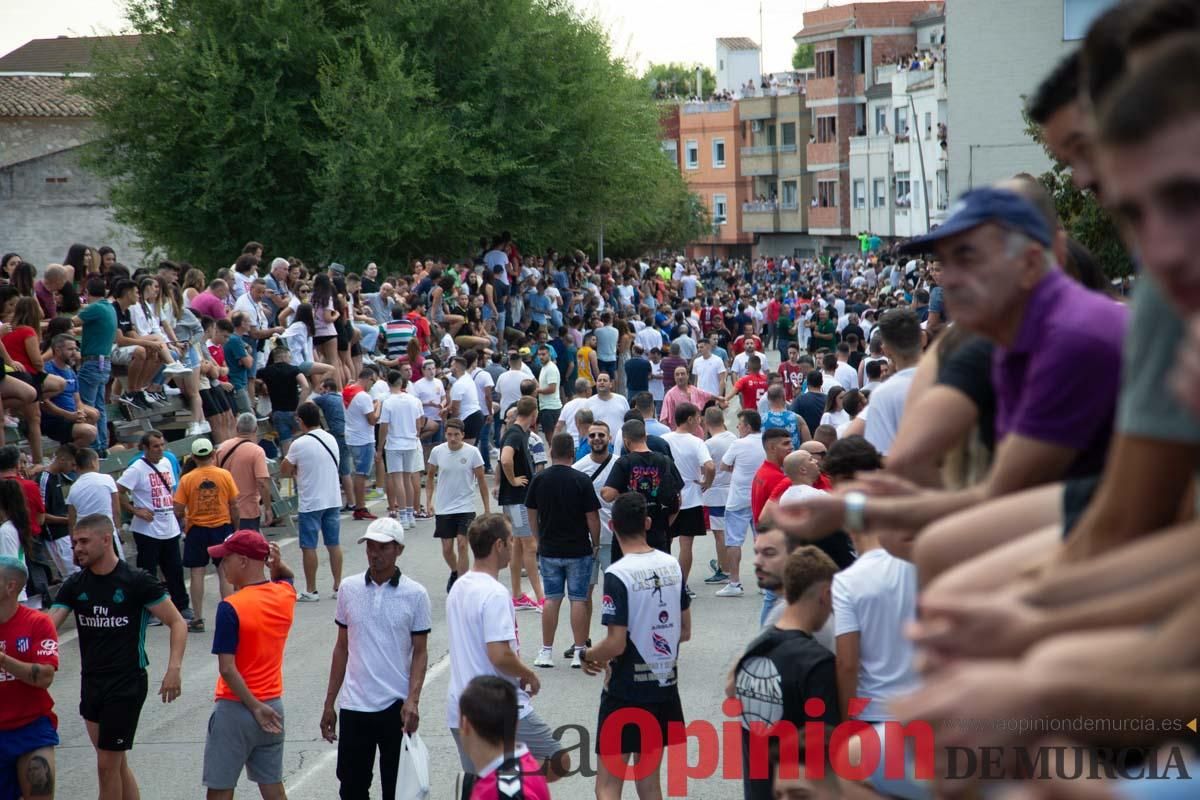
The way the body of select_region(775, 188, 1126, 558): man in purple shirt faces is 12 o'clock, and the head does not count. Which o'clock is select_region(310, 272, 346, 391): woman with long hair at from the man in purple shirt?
The woman with long hair is roughly at 2 o'clock from the man in purple shirt.

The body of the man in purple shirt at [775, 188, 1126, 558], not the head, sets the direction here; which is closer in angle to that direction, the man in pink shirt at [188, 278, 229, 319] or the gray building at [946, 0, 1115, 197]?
the man in pink shirt

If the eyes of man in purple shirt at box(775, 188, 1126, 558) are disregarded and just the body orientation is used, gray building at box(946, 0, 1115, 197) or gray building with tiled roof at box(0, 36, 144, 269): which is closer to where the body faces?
the gray building with tiled roof

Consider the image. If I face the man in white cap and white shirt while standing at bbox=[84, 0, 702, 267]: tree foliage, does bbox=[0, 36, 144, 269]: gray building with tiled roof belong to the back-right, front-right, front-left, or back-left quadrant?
back-right

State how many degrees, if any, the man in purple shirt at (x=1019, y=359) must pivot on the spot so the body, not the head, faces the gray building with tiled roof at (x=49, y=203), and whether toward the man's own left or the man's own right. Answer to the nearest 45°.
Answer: approximately 45° to the man's own right

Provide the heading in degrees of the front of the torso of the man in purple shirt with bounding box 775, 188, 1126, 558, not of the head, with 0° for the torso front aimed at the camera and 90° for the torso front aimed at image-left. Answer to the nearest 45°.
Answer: approximately 90°

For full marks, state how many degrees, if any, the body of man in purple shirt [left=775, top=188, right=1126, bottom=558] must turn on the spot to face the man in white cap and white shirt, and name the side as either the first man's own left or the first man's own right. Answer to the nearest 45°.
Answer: approximately 45° to the first man's own right

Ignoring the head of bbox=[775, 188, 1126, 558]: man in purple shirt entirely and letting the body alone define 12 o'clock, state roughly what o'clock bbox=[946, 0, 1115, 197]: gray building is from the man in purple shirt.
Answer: The gray building is roughly at 3 o'clock from the man in purple shirt.

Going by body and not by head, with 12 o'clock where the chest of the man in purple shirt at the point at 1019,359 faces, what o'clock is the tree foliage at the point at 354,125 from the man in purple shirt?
The tree foliage is roughly at 2 o'clock from the man in purple shirt.

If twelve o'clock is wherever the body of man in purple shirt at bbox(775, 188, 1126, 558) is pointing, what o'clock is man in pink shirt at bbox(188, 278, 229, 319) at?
man in pink shirt at bbox(188, 278, 229, 319) is roughly at 2 o'clock from man in purple shirt at bbox(775, 188, 1126, 558).
